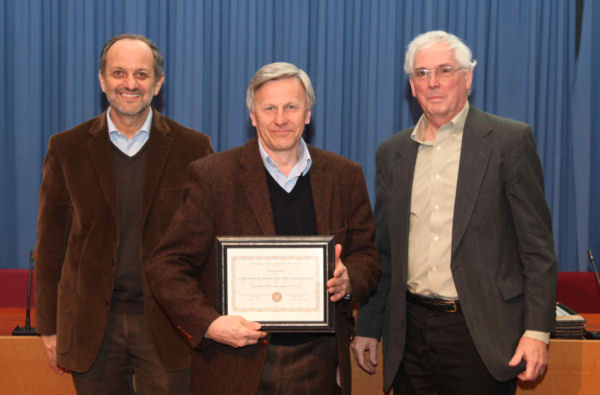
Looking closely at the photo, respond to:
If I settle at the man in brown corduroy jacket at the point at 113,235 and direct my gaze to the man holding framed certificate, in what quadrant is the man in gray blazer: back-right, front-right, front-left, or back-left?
front-left

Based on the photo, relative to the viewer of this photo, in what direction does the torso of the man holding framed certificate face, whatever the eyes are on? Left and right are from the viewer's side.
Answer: facing the viewer

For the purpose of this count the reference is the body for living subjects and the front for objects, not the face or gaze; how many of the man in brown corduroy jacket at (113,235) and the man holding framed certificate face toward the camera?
2

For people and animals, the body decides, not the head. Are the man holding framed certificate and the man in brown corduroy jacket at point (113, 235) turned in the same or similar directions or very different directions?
same or similar directions

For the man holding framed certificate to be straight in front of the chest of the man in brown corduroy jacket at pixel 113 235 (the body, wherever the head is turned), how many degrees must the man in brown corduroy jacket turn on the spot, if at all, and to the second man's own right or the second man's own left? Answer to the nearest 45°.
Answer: approximately 45° to the second man's own left

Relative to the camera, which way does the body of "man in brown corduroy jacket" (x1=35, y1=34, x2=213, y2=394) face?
toward the camera

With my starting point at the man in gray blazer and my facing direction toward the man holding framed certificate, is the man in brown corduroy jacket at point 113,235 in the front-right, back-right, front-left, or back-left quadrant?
front-right

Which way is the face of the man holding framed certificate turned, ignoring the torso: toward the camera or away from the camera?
toward the camera

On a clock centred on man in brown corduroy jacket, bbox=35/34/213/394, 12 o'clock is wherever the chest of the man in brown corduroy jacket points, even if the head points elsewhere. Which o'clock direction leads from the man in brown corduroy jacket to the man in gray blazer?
The man in gray blazer is roughly at 10 o'clock from the man in brown corduroy jacket.
